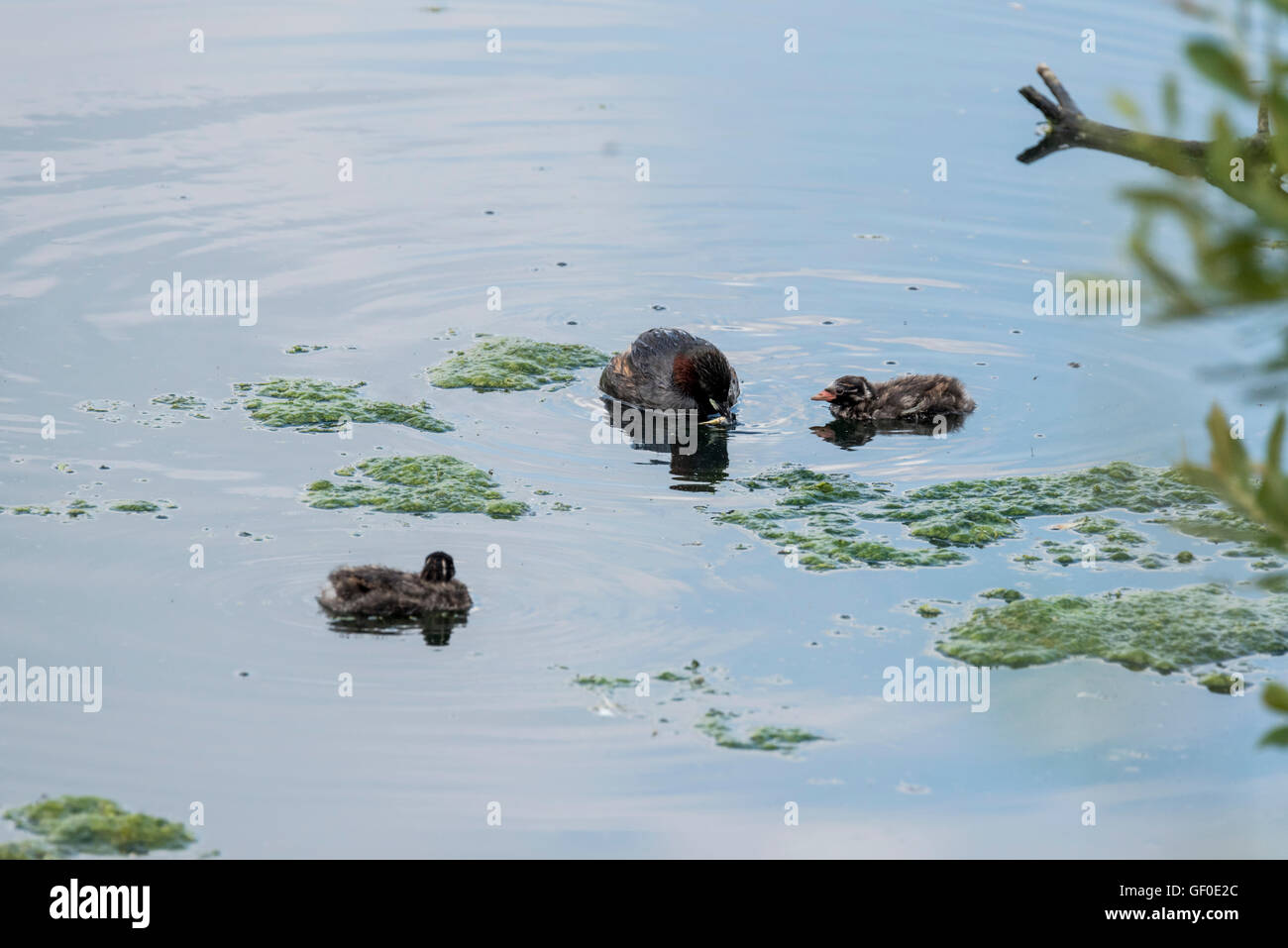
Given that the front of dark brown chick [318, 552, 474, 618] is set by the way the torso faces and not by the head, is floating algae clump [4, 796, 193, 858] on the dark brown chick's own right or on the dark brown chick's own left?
on the dark brown chick's own right

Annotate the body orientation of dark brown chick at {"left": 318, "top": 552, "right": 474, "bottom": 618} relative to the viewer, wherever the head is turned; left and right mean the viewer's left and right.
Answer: facing to the right of the viewer

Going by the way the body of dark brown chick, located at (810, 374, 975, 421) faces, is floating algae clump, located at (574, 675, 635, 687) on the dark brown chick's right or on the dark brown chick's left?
on the dark brown chick's left

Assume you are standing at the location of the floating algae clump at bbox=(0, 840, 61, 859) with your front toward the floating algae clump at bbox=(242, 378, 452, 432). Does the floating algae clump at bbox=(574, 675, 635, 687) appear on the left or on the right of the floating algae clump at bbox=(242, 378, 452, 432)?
right

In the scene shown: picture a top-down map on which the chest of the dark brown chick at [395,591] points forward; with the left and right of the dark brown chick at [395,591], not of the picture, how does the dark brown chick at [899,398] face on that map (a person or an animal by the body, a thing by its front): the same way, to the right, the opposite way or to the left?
the opposite way

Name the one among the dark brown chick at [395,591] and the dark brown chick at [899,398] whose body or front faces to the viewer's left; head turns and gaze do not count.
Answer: the dark brown chick at [899,398]

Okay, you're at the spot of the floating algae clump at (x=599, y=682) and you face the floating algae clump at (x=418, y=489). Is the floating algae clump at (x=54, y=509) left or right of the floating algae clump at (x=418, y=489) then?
left

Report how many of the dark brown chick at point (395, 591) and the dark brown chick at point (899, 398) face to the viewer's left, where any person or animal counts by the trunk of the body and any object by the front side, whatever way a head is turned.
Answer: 1

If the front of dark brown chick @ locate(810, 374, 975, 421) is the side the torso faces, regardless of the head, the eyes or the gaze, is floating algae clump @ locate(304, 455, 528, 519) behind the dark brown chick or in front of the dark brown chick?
in front

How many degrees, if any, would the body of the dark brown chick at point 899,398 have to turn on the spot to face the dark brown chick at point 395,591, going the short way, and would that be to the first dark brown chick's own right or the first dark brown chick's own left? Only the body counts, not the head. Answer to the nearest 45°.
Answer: approximately 45° to the first dark brown chick's own left

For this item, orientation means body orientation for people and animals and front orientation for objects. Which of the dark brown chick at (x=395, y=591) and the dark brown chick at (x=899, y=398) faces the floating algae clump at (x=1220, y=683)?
the dark brown chick at (x=395, y=591)

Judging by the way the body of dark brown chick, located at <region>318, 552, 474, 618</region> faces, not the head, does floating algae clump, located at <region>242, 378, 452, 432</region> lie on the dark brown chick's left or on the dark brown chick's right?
on the dark brown chick's left

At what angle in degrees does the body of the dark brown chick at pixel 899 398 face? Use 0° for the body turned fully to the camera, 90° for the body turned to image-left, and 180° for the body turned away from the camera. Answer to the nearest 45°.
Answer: approximately 90°

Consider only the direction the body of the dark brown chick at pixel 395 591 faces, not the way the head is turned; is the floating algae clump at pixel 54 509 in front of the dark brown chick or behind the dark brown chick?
behind

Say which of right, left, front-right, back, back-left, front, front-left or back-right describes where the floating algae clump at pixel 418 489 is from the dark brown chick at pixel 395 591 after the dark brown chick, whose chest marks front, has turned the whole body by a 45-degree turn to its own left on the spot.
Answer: front-left

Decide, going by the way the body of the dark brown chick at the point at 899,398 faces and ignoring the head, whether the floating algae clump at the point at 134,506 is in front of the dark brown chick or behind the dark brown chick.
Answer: in front
